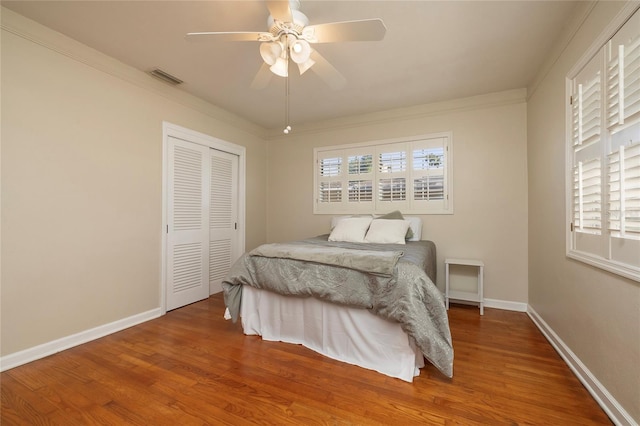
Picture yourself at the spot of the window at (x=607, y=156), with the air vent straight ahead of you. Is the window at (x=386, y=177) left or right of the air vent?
right

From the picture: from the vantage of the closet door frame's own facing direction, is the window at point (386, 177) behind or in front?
in front

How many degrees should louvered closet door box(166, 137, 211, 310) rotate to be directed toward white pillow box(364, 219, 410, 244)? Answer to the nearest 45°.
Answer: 0° — it already faces it

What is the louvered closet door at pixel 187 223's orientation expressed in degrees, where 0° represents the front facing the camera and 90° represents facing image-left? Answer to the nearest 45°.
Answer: approximately 315°

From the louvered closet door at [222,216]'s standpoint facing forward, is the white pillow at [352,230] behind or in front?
in front

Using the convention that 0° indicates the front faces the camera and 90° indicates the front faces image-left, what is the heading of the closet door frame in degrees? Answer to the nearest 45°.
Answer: approximately 315°
